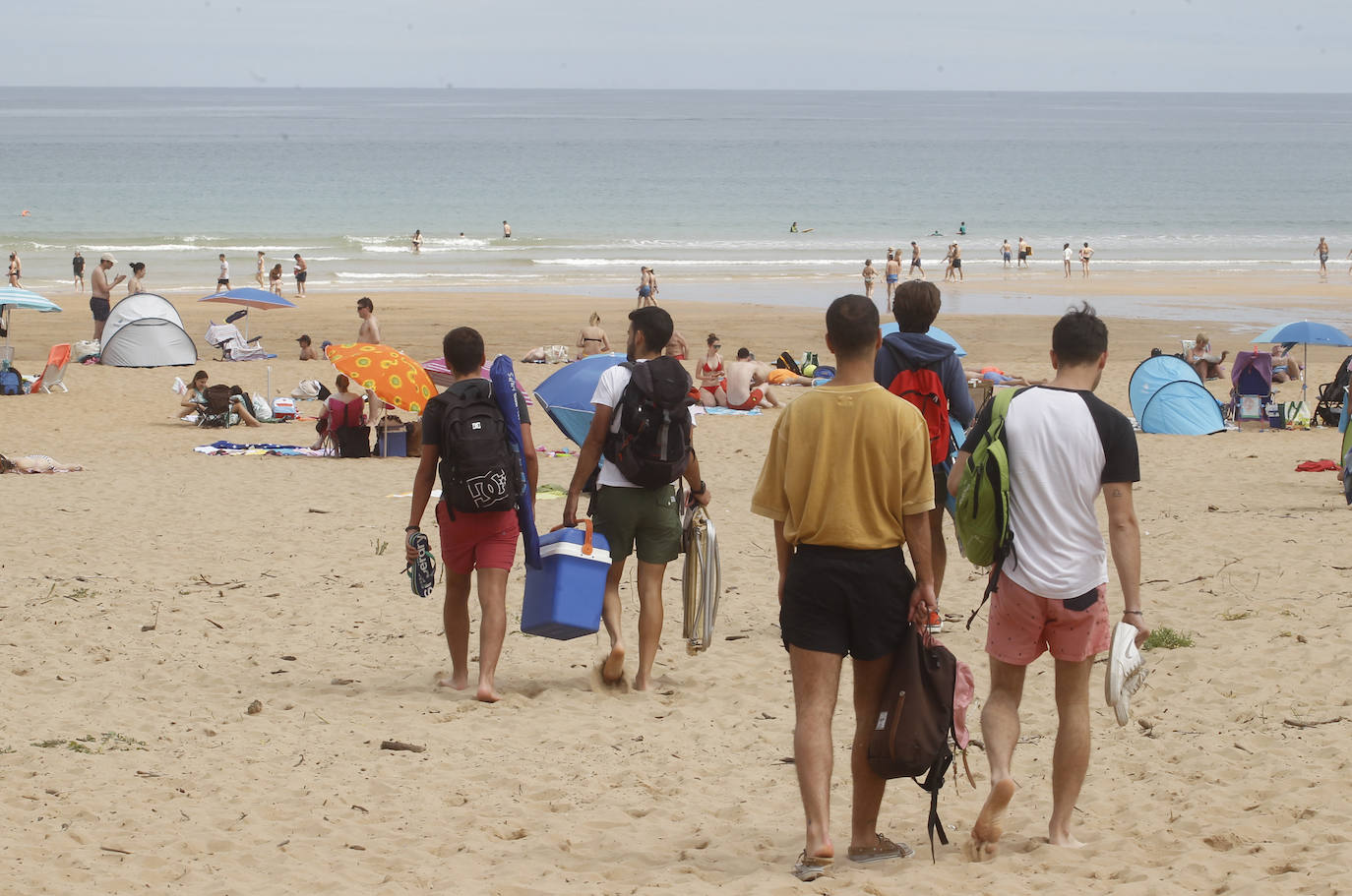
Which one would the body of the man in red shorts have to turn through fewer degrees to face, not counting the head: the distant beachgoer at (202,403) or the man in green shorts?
the distant beachgoer

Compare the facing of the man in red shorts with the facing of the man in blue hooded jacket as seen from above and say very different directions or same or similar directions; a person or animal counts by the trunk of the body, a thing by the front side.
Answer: same or similar directions

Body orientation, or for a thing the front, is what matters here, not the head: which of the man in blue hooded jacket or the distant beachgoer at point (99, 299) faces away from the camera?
the man in blue hooded jacket

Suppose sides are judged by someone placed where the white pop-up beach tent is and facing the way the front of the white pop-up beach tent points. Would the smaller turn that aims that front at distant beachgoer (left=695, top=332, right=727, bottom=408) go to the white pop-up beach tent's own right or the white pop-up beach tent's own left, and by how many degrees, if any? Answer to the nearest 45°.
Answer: approximately 135° to the white pop-up beach tent's own right

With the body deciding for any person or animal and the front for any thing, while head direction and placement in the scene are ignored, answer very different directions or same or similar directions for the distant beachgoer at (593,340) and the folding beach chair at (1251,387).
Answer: same or similar directions

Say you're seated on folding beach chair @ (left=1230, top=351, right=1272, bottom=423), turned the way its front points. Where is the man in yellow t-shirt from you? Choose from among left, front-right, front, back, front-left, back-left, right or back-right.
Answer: back

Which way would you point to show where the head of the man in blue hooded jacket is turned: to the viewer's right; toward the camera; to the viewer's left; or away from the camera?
away from the camera

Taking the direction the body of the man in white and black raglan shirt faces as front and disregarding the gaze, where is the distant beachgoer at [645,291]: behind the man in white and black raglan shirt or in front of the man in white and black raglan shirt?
in front

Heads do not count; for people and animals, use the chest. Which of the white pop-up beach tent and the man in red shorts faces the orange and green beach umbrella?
the man in red shorts

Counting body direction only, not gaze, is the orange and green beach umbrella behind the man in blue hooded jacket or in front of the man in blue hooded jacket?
in front

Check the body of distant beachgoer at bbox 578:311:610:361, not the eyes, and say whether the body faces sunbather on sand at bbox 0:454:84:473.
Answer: no

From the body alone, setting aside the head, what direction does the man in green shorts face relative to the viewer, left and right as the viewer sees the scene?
facing away from the viewer

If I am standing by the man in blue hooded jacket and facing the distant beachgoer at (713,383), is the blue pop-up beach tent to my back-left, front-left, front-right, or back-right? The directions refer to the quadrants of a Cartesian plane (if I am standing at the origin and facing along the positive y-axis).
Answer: front-right

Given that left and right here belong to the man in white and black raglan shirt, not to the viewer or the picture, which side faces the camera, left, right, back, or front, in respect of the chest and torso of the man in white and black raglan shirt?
back

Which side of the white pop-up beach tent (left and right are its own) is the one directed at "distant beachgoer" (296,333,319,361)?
right

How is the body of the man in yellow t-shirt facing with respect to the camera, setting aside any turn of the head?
away from the camera

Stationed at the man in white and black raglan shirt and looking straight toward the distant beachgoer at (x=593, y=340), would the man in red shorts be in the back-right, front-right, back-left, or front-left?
front-left
